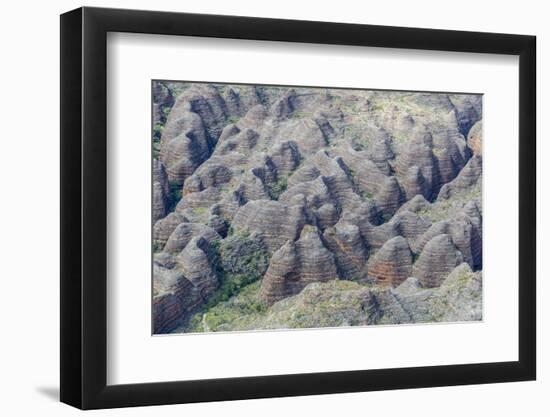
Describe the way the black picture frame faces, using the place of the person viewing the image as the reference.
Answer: facing the viewer and to the right of the viewer
